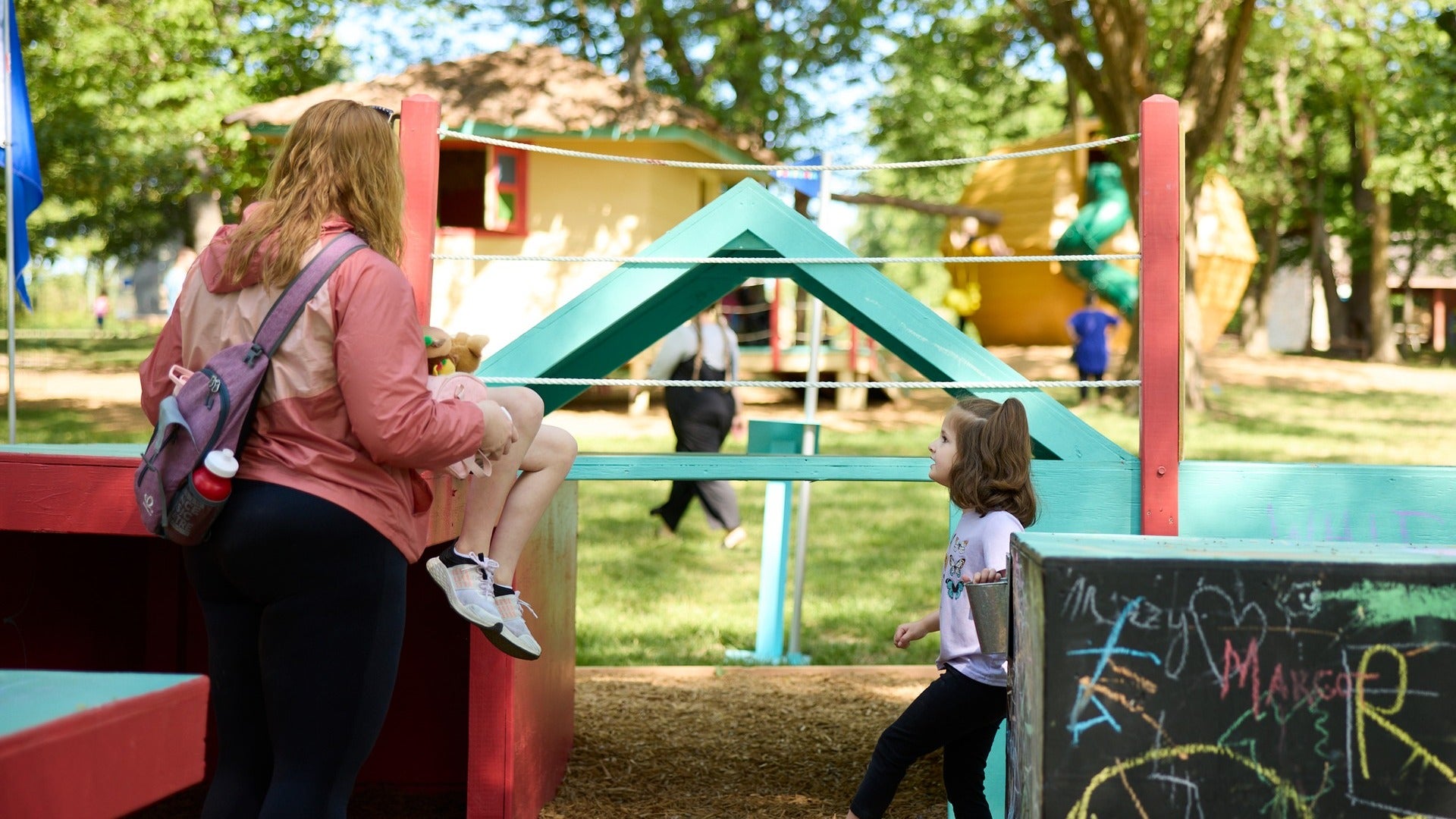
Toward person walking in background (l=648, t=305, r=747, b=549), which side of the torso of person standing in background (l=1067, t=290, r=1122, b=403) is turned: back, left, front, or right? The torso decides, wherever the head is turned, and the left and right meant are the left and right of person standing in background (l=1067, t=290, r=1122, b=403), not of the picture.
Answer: back

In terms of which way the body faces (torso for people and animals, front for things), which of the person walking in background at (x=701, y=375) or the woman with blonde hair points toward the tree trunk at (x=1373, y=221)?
the woman with blonde hair

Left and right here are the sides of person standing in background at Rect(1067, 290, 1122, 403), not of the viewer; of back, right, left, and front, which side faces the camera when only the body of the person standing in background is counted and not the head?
back

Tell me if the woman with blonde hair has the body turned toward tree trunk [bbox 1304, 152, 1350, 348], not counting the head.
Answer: yes

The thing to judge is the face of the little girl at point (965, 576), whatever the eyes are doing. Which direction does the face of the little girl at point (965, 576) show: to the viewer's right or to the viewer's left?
to the viewer's left

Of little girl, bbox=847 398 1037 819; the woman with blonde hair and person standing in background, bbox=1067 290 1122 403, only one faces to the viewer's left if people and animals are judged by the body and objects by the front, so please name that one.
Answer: the little girl

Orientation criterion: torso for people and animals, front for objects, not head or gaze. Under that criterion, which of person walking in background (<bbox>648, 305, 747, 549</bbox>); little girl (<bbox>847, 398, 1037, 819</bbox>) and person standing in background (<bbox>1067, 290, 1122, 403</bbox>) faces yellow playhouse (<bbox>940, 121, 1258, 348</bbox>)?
person standing in background (<bbox>1067, 290, 1122, 403</bbox>)

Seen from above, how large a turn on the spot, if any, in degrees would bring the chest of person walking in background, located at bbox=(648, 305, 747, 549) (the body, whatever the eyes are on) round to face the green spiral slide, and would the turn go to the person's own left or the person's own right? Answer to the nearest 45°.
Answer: approximately 90° to the person's own left

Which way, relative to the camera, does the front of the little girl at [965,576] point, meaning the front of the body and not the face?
to the viewer's left

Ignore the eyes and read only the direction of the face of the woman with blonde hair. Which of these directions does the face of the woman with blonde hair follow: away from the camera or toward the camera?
away from the camera

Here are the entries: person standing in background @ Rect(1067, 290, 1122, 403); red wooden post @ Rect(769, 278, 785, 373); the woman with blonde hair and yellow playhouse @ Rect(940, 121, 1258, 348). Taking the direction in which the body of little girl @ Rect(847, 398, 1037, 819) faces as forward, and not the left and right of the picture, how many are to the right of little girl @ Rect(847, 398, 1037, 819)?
3

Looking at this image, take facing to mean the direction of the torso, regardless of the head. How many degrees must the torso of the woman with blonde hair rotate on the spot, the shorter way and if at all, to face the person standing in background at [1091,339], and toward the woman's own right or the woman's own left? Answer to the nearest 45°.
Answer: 0° — they already face them
